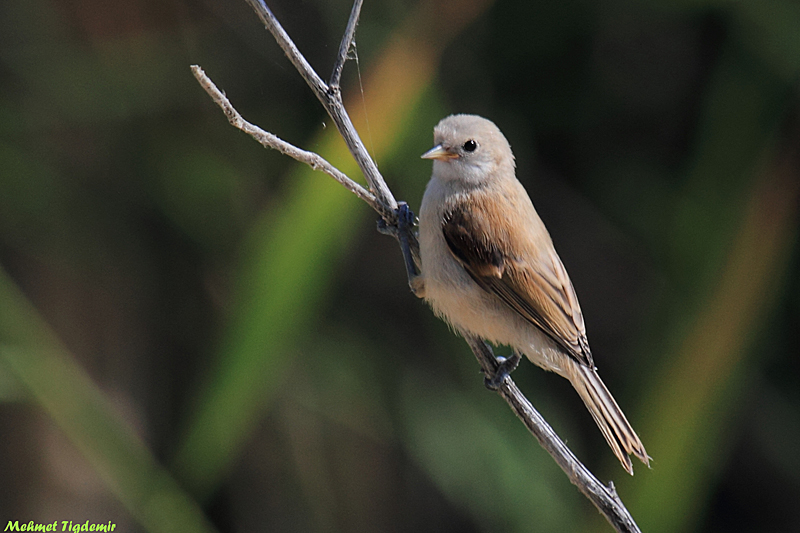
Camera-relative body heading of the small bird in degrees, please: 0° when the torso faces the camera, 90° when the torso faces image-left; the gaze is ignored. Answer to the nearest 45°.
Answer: approximately 90°
